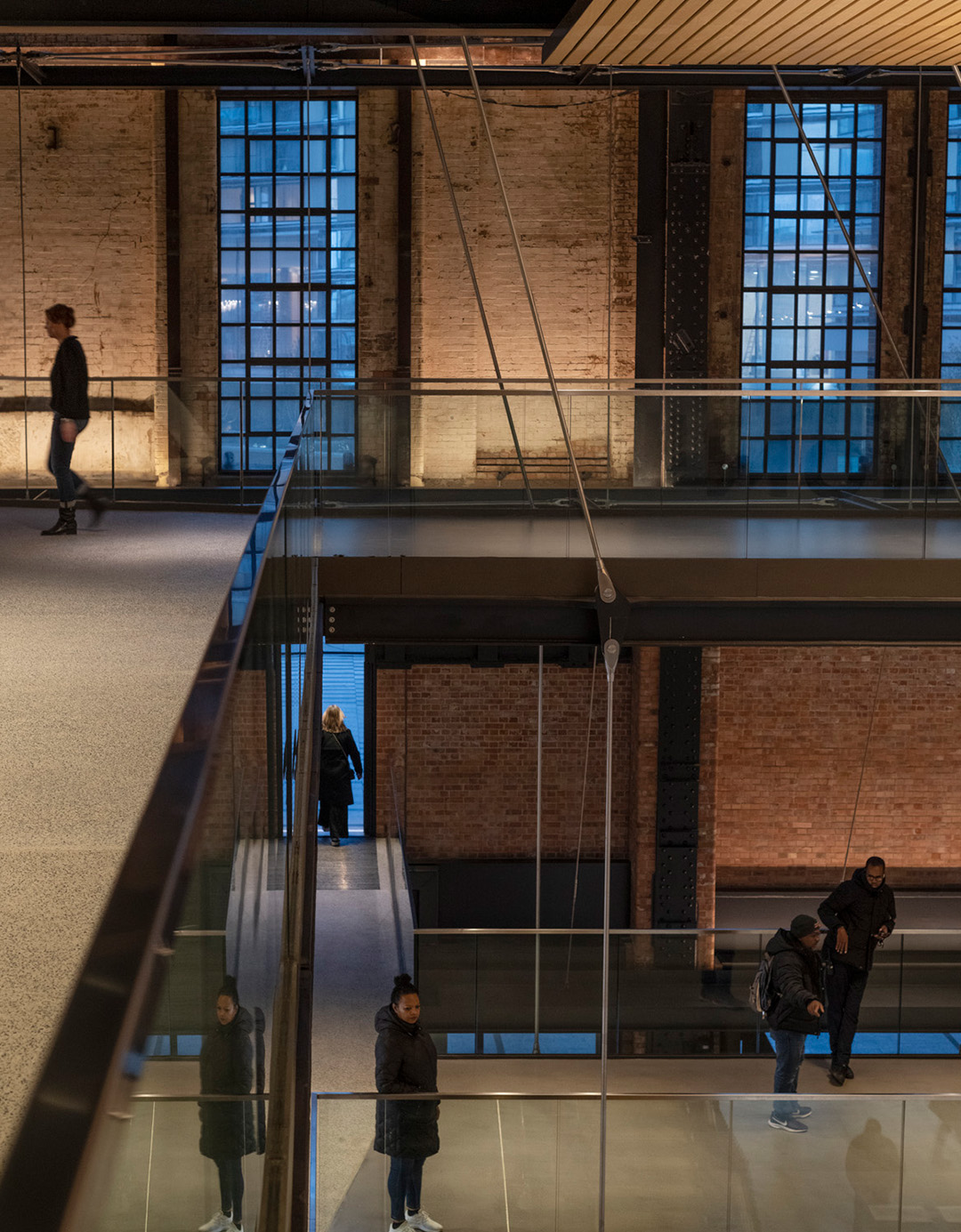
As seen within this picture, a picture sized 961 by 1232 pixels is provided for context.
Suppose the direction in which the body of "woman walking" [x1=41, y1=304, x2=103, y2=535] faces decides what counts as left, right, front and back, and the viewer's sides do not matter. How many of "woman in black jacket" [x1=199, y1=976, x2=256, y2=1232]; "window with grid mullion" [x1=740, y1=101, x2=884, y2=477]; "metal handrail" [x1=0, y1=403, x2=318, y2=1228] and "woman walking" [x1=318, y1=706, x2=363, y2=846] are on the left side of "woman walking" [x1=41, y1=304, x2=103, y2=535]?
2

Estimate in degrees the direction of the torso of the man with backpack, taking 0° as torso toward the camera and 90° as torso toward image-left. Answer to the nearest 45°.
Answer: approximately 270°

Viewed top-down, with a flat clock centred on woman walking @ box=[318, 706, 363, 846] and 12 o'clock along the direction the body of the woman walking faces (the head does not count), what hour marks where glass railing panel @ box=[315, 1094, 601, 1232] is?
The glass railing panel is roughly at 6 o'clock from the woman walking.

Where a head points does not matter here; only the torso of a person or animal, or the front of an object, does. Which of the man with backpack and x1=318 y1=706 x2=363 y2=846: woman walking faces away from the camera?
the woman walking

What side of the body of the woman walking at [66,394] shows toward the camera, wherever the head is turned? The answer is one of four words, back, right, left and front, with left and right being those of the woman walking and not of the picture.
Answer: left

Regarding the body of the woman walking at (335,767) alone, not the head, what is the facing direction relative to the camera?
away from the camera

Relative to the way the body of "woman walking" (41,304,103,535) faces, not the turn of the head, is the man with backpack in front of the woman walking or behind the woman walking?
behind

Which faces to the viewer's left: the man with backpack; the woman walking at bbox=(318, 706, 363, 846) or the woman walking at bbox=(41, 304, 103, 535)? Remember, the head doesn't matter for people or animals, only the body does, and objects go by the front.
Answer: the woman walking at bbox=(41, 304, 103, 535)

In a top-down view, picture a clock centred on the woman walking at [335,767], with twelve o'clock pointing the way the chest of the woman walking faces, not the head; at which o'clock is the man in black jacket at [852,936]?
The man in black jacket is roughly at 5 o'clock from the woman walking.

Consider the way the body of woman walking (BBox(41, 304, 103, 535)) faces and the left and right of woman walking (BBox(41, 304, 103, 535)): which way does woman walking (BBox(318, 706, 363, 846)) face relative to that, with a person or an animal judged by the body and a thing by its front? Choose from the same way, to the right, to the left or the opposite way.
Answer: to the right

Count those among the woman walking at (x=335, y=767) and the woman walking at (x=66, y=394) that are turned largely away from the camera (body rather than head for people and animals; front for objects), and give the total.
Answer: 1
